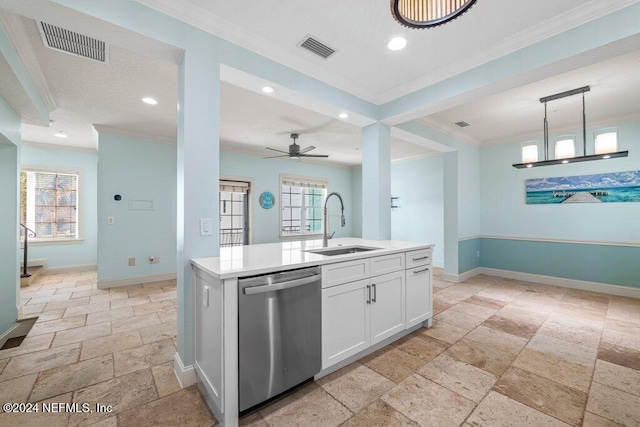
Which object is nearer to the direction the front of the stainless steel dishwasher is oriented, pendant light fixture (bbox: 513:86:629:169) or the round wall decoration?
the pendant light fixture

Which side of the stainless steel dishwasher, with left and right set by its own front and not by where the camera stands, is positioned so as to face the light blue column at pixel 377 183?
left

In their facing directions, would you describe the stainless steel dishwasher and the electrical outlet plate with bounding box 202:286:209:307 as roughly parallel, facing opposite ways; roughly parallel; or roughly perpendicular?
roughly perpendicular

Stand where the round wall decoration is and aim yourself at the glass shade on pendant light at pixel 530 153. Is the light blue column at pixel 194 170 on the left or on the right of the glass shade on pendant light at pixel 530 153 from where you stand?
right

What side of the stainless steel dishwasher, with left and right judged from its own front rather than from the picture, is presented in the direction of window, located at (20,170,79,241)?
back

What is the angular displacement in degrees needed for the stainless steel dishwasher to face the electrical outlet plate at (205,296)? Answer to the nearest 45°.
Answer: approximately 135° to its right

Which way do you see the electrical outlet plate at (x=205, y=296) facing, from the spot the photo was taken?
facing the viewer and to the left of the viewer

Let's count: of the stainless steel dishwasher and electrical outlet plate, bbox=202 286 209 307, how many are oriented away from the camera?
0

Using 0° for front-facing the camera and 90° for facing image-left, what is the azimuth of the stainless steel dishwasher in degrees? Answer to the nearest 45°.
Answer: approximately 315°
